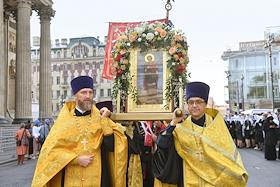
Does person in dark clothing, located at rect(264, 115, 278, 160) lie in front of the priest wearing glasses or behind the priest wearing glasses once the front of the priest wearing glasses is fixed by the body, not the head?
behind

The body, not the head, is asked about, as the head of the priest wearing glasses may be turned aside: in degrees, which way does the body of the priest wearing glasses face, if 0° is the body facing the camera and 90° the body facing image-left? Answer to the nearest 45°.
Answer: approximately 0°

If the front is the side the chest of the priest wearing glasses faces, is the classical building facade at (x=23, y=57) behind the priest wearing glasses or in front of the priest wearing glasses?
behind

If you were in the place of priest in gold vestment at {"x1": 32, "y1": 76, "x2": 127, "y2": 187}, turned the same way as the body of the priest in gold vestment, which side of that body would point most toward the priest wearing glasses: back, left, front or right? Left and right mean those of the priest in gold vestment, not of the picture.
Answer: left

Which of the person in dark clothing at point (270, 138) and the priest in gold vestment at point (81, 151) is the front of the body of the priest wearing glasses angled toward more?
the priest in gold vestment

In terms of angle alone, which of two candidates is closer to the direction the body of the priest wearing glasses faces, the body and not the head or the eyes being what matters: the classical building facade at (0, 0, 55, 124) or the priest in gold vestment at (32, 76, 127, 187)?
the priest in gold vestment

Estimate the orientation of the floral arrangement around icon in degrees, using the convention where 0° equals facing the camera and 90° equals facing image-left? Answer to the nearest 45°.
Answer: approximately 0°
